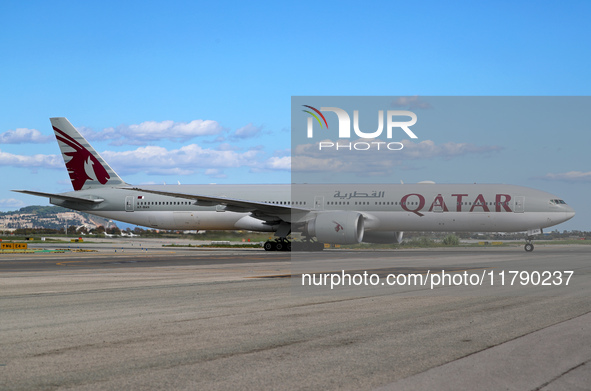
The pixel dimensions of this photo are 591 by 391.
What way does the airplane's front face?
to the viewer's right
